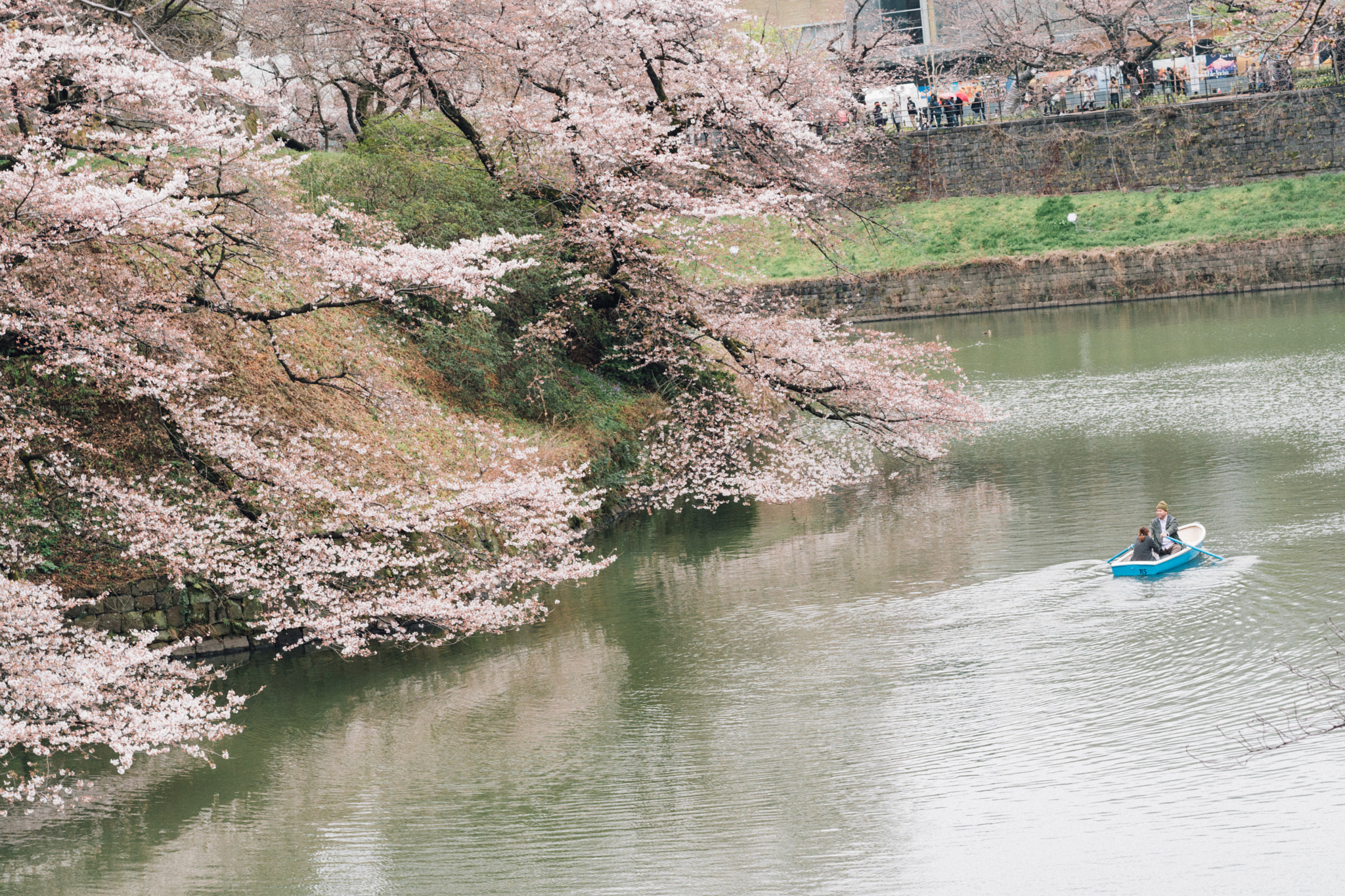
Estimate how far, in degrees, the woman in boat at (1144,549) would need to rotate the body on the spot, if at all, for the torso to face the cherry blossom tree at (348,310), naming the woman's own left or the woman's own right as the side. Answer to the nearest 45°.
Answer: approximately 135° to the woman's own left

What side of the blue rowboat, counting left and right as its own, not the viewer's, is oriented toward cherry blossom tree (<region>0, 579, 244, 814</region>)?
back

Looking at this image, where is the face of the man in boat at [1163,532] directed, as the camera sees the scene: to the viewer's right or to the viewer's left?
to the viewer's left

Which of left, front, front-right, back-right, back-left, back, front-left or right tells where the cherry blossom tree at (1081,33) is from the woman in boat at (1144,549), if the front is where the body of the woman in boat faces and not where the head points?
front-left

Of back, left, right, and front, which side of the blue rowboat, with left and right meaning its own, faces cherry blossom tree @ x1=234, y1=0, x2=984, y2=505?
left

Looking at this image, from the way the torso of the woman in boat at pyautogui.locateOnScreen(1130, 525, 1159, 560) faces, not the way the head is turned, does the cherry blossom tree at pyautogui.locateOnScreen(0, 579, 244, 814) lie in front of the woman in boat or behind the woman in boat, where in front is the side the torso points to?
behind

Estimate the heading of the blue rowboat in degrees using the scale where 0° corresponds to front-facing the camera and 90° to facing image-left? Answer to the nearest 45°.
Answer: approximately 225°

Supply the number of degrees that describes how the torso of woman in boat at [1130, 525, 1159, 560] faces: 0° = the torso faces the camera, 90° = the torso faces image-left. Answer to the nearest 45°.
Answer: approximately 225°
